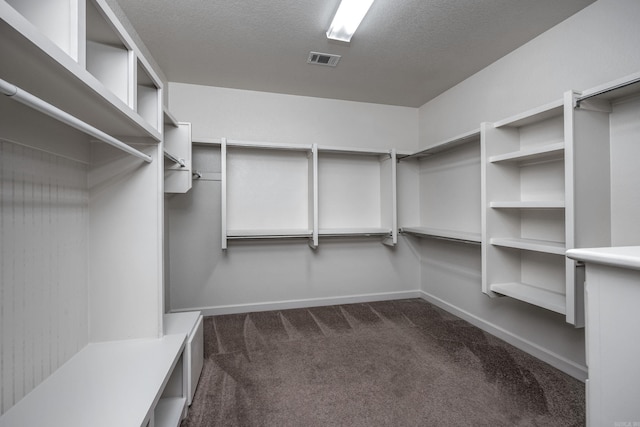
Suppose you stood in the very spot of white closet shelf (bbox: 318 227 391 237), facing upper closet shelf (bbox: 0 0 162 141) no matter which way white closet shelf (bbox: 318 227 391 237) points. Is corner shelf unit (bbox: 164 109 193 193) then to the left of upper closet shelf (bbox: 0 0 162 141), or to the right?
right

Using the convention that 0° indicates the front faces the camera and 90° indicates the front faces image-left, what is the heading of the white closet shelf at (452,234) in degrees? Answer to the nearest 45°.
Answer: approximately 45°

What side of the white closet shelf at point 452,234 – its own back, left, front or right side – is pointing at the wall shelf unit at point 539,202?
left

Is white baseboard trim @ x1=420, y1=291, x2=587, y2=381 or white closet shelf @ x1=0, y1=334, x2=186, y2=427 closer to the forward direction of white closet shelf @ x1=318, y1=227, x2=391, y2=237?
the white closet shelf

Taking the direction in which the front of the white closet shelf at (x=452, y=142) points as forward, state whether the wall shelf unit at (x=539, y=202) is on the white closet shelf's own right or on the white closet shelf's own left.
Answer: on the white closet shelf's own left

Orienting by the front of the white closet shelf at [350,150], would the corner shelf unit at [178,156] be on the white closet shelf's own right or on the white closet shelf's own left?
on the white closet shelf's own right

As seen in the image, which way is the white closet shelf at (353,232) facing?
toward the camera

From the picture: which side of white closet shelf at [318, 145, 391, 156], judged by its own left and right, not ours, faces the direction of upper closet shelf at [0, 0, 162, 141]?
front

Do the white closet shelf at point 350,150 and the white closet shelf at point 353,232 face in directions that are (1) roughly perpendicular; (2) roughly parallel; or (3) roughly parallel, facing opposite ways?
roughly parallel

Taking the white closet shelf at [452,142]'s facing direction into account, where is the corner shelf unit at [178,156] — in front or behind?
in front

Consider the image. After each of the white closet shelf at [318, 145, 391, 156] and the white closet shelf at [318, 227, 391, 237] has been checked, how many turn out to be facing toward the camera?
2

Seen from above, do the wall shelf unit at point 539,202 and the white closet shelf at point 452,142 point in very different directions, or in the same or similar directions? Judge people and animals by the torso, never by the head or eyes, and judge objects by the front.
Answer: same or similar directions

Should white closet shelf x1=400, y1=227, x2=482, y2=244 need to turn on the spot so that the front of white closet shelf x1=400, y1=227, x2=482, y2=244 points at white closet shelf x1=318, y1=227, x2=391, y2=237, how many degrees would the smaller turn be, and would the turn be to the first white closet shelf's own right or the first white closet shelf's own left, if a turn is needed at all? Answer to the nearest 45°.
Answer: approximately 45° to the first white closet shelf's own right

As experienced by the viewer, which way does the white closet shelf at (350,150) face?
facing the viewer
